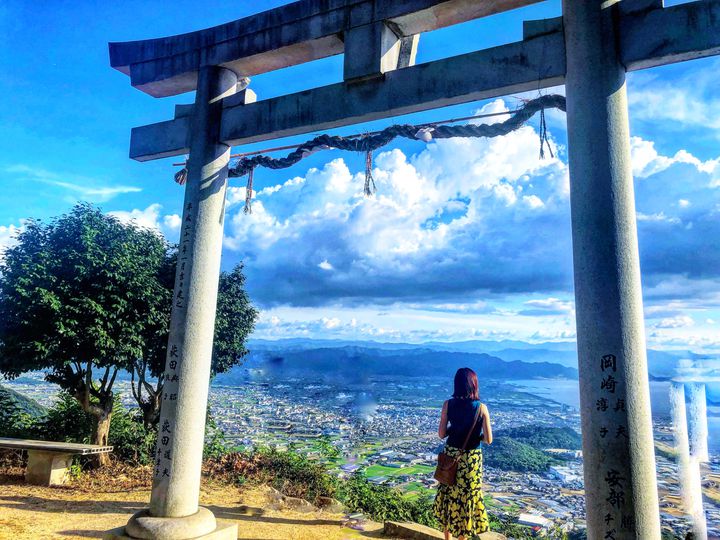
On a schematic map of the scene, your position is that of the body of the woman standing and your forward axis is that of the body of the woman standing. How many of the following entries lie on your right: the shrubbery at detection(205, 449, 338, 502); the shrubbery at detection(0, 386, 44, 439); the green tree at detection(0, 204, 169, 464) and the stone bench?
0

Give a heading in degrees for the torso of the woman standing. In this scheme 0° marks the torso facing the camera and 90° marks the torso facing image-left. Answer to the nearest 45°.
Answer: approximately 180°

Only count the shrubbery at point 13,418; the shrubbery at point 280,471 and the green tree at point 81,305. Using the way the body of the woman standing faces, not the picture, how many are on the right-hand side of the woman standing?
0

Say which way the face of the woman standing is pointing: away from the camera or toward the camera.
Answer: away from the camera

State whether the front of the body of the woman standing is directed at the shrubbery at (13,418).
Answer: no

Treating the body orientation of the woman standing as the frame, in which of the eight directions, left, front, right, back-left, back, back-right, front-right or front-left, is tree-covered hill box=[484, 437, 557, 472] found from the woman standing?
front

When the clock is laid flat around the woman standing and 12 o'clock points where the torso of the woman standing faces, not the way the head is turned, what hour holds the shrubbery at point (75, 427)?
The shrubbery is roughly at 10 o'clock from the woman standing.

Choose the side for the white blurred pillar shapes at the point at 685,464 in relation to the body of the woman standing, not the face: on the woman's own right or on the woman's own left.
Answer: on the woman's own right

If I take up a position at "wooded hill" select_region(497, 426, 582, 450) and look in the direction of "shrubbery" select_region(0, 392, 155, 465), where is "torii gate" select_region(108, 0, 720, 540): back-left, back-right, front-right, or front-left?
front-left

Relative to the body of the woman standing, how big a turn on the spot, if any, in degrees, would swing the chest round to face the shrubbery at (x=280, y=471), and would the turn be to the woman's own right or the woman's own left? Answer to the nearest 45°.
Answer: approximately 45° to the woman's own left
